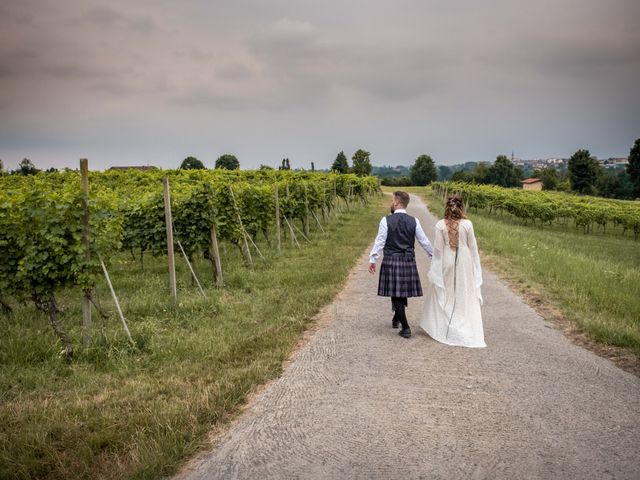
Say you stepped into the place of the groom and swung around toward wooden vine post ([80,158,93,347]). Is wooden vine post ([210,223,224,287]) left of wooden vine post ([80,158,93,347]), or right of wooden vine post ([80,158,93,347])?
right

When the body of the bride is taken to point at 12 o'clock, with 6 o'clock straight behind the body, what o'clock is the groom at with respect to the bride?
The groom is roughly at 9 o'clock from the bride.

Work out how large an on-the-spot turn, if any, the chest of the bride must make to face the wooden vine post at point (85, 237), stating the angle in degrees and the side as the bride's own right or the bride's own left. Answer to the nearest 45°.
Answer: approximately 90° to the bride's own left

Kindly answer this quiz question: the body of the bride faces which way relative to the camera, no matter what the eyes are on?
away from the camera

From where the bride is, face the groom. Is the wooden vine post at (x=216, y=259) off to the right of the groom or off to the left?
right

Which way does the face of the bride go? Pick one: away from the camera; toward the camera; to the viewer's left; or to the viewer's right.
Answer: away from the camera

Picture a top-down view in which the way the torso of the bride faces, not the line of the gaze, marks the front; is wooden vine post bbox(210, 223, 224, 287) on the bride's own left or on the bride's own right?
on the bride's own left

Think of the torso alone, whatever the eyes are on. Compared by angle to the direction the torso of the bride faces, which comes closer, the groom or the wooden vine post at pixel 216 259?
the wooden vine post
